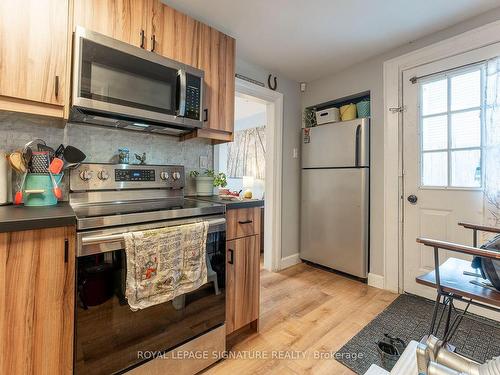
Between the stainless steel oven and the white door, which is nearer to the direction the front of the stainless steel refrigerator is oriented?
the stainless steel oven

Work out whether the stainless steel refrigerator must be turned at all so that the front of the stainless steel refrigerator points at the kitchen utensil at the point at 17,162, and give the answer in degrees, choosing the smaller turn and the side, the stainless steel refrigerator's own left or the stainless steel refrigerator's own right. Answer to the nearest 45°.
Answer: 0° — it already faces it

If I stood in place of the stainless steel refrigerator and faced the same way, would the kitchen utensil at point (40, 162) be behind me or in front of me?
in front

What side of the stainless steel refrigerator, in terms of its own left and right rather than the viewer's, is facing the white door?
left

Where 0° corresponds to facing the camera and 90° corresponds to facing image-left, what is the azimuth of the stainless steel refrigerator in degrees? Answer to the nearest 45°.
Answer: approximately 45°

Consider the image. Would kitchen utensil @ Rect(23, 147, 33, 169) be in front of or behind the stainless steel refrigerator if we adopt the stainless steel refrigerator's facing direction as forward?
in front
